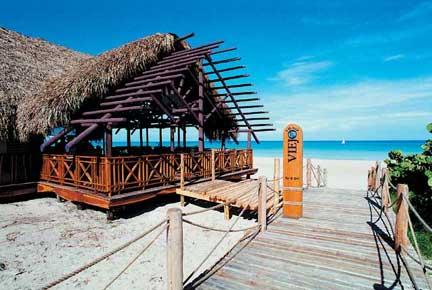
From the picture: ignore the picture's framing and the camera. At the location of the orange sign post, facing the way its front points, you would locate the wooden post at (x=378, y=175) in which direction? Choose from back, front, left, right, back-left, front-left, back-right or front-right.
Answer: back-left

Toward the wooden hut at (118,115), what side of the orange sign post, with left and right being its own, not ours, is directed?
right

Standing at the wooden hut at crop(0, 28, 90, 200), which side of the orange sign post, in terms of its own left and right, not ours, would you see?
right

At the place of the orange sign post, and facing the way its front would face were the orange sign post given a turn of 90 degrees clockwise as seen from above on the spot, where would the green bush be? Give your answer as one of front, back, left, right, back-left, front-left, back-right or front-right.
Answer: back-right

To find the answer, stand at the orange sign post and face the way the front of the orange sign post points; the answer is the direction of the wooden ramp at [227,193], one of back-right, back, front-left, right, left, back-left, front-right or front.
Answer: back-right

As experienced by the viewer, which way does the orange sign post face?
facing the viewer
